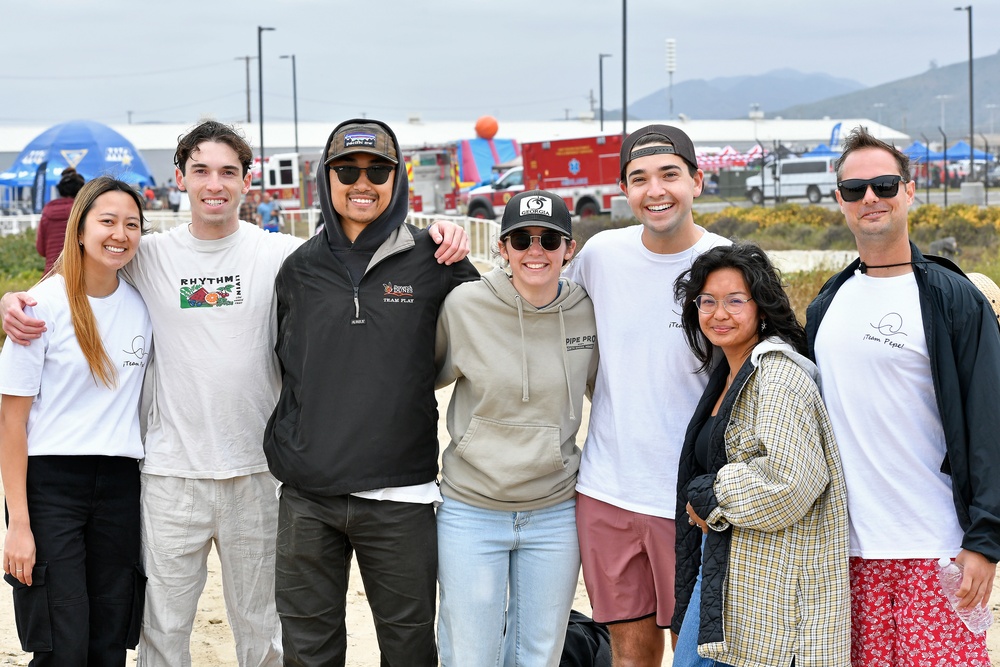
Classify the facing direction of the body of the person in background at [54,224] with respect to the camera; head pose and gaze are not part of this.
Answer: away from the camera

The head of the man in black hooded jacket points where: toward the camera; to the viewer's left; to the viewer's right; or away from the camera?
toward the camera

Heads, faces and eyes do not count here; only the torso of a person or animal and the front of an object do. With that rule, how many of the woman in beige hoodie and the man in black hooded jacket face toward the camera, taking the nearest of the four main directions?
2

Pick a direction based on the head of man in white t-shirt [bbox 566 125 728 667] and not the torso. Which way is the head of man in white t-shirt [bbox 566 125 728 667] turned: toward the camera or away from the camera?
toward the camera

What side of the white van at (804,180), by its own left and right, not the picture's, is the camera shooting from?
left

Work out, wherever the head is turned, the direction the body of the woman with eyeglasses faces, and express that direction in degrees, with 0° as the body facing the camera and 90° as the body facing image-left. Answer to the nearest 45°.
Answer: approximately 45°

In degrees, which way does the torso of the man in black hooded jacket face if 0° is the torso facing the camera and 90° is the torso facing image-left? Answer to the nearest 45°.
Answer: approximately 0°

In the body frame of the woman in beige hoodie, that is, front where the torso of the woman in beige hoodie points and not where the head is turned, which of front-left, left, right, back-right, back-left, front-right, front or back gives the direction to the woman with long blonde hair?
right

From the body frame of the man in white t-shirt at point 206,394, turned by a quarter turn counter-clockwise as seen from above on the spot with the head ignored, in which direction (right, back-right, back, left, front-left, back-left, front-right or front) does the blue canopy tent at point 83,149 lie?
left

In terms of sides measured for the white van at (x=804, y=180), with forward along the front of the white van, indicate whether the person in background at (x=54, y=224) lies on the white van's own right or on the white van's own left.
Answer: on the white van's own left

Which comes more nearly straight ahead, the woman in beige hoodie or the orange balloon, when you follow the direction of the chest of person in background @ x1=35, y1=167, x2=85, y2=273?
the orange balloon

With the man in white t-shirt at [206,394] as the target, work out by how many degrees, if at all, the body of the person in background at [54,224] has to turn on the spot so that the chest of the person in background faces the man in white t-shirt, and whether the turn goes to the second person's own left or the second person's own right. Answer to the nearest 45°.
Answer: approximately 180°

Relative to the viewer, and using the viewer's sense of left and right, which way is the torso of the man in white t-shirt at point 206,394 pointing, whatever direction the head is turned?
facing the viewer

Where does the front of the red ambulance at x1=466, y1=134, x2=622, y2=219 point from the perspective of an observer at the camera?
facing to the left of the viewer

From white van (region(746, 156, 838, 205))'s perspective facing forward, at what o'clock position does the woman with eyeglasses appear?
The woman with eyeglasses is roughly at 9 o'clock from the white van.

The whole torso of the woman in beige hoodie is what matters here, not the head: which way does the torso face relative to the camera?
toward the camera
